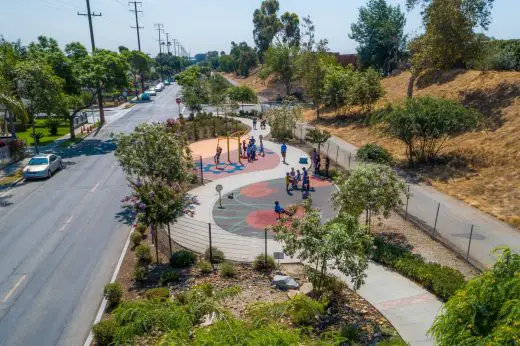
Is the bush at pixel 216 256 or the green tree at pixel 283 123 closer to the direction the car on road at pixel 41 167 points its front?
the bush

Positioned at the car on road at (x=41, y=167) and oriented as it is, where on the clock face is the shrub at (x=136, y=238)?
The shrub is roughly at 10 o'clock from the car on road.

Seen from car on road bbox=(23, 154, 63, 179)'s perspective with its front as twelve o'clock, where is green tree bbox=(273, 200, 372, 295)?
The green tree is roughly at 10 o'clock from the car on road.

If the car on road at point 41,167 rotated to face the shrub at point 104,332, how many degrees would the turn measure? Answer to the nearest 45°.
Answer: approximately 45° to its left

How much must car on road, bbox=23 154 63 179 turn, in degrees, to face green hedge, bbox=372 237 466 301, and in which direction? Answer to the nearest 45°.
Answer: approximately 90° to its left

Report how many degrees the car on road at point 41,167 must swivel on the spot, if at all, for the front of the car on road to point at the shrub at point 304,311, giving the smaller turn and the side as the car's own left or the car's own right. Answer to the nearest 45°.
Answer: approximately 45° to the car's own left

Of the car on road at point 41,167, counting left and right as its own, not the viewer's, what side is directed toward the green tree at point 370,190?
left

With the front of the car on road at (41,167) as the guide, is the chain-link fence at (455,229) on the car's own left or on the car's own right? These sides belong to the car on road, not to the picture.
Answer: on the car's own left

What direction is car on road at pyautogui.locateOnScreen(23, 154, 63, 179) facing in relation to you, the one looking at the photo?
facing the viewer and to the left of the viewer

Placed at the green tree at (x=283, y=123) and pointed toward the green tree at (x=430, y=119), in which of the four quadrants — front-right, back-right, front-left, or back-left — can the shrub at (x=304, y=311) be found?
front-right

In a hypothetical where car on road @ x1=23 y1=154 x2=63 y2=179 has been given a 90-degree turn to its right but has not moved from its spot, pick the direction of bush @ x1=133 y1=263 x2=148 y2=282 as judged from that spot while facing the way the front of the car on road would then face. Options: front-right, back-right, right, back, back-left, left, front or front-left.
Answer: back-left

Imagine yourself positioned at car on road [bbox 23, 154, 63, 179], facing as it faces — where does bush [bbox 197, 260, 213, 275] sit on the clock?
The bush is roughly at 10 o'clock from the car on road.

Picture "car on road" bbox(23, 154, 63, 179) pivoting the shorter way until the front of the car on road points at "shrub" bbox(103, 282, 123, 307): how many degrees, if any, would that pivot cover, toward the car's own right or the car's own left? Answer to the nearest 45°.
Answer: approximately 45° to the car's own left

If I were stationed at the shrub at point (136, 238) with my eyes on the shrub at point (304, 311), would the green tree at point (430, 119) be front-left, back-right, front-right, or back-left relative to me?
front-left

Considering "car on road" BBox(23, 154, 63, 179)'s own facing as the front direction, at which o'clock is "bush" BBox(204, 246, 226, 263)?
The bush is roughly at 10 o'clock from the car on road.

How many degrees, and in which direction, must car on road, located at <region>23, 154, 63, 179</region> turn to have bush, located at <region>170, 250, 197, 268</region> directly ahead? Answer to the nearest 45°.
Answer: approximately 45° to its left

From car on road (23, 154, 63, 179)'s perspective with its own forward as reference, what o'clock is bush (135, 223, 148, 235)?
The bush is roughly at 10 o'clock from the car on road.

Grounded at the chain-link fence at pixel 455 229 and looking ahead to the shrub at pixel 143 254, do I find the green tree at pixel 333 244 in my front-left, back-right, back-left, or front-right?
front-left

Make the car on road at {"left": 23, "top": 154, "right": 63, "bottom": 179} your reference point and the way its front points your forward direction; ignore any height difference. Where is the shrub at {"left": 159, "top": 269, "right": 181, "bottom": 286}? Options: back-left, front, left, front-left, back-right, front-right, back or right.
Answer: front-left

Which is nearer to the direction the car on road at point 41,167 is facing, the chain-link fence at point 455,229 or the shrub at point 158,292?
the shrub

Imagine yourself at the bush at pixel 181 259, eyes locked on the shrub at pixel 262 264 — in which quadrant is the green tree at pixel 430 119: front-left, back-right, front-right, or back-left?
front-left

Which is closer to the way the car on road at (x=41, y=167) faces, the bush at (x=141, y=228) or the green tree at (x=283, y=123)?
the bush

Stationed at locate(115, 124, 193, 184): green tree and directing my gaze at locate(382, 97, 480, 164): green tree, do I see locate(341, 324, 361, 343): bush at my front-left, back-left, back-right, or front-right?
front-right

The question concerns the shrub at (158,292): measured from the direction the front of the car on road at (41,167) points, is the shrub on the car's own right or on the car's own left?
on the car's own left
